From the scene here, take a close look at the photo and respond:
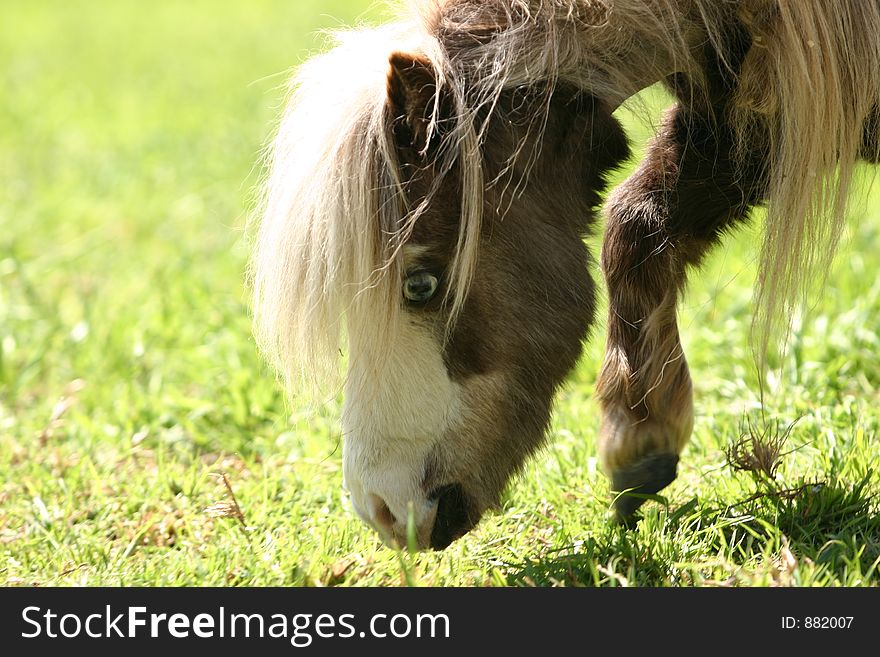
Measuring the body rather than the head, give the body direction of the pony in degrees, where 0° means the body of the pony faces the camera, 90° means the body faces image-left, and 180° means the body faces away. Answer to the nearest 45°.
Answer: approximately 90°
